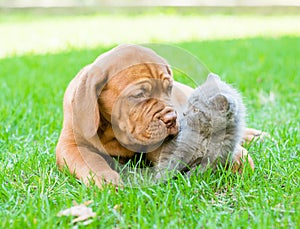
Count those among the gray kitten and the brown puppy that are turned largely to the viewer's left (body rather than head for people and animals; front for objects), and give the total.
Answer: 1

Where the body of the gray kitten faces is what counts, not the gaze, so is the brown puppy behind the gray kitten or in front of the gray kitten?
in front

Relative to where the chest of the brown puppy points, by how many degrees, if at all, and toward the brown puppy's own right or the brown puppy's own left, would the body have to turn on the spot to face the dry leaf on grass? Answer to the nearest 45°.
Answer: approximately 45° to the brown puppy's own right

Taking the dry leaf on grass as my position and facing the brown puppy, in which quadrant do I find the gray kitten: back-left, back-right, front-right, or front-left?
front-right

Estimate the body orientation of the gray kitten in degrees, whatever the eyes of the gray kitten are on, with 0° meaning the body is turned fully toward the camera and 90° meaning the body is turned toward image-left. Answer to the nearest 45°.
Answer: approximately 90°

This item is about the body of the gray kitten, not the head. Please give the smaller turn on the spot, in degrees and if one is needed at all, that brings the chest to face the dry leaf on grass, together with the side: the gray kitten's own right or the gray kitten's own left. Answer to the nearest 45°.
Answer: approximately 45° to the gray kitten's own left
